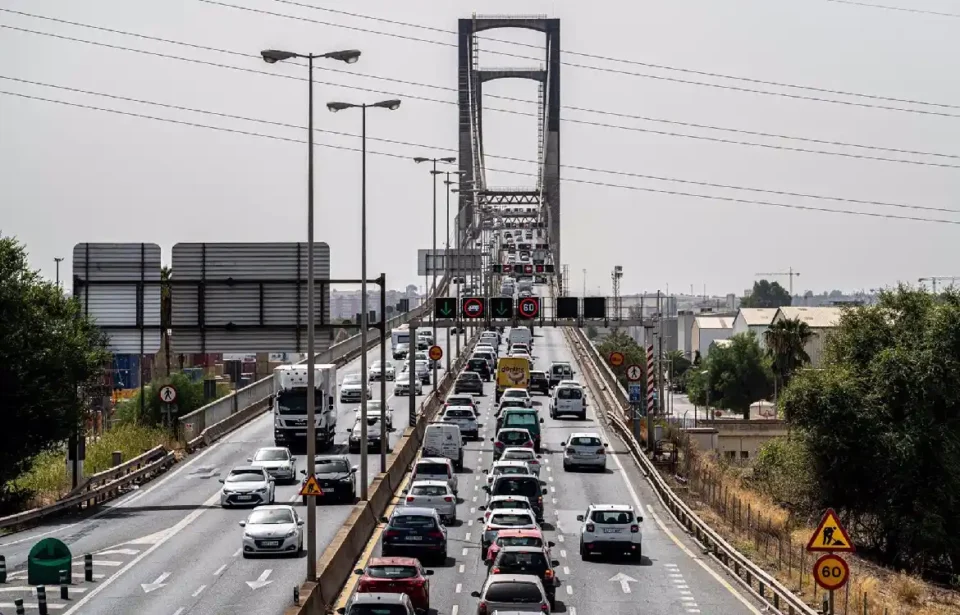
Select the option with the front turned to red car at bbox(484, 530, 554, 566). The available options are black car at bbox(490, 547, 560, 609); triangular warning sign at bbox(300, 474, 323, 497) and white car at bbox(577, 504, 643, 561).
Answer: the black car

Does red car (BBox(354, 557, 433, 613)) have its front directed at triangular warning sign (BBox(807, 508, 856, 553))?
no

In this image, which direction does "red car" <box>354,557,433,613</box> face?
away from the camera

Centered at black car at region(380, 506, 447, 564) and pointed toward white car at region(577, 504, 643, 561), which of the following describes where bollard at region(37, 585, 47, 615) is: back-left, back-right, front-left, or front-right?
back-right

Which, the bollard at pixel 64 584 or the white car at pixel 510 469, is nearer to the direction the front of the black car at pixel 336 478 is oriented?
the bollard

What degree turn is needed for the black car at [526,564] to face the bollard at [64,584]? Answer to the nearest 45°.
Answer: approximately 90° to its left

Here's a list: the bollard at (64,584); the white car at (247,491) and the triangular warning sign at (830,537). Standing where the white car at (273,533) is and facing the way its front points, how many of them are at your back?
1

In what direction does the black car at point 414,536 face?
away from the camera

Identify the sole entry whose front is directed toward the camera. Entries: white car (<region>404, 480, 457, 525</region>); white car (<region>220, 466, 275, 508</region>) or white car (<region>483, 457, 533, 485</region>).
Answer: white car (<region>220, 466, 275, 508</region>)

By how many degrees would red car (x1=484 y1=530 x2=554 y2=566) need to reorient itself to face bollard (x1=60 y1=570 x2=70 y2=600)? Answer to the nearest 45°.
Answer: approximately 90° to its left

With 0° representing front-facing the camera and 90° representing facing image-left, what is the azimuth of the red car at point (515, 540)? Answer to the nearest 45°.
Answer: approximately 180°

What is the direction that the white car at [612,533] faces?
away from the camera

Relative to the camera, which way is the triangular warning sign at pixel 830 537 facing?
toward the camera

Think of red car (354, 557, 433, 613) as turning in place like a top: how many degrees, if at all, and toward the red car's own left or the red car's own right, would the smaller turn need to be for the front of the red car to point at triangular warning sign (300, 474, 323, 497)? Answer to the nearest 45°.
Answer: approximately 45° to the red car's own left

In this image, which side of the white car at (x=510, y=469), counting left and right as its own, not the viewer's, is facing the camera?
back

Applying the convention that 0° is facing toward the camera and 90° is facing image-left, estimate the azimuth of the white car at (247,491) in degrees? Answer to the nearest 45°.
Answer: approximately 0°

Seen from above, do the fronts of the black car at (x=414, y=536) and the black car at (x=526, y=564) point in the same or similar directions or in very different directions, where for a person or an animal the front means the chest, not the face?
same or similar directions

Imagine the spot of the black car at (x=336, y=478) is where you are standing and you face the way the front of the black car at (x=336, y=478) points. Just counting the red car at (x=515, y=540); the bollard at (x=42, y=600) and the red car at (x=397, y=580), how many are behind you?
0

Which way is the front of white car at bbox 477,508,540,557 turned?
away from the camera
